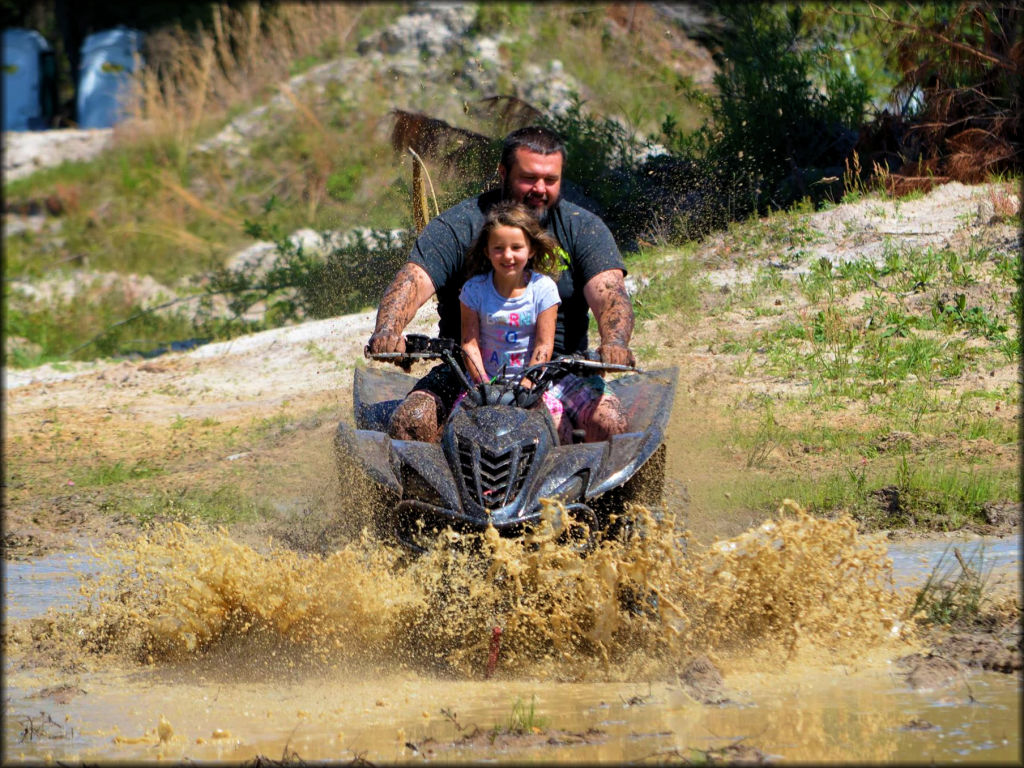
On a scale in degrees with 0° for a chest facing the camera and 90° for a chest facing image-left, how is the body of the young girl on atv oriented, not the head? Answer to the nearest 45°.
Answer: approximately 0°

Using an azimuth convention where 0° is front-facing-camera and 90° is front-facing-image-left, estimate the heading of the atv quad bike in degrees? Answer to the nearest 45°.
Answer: approximately 0°

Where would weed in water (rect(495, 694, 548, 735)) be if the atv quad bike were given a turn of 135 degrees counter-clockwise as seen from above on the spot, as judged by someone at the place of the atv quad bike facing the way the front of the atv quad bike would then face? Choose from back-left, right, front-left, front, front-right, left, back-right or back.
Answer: back-right

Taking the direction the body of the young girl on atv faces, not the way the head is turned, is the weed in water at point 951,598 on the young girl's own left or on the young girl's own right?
on the young girl's own left

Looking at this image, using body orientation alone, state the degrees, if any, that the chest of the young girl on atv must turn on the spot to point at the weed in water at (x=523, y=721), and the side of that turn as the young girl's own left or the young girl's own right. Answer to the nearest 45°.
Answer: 0° — they already face it

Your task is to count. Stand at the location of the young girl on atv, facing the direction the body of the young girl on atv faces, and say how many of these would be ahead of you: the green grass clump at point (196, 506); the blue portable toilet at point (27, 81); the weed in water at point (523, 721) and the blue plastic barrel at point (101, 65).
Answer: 1

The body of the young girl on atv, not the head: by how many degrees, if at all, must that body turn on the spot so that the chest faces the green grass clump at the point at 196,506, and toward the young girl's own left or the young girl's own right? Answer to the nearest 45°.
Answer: approximately 135° to the young girl's own right

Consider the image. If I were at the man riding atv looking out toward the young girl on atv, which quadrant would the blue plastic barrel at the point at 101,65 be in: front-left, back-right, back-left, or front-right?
back-right

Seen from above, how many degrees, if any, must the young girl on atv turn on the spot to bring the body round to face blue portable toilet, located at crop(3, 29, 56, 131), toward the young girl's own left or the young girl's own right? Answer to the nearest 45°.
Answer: approximately 135° to the young girl's own right

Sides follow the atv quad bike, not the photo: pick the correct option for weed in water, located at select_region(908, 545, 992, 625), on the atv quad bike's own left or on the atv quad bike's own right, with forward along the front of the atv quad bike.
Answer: on the atv quad bike's own left

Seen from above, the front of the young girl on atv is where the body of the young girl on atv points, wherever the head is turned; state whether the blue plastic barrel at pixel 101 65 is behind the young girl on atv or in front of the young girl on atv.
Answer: behind
